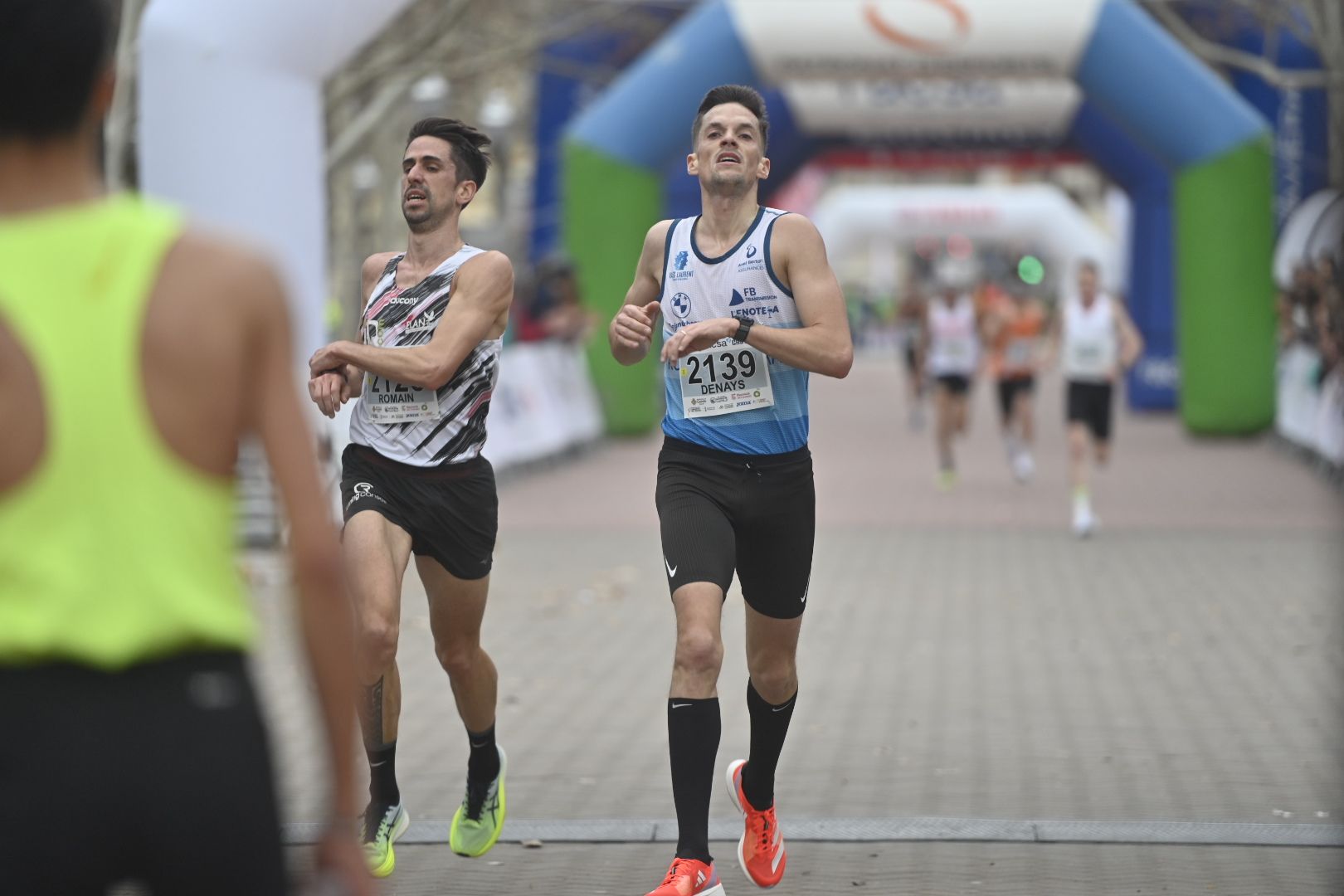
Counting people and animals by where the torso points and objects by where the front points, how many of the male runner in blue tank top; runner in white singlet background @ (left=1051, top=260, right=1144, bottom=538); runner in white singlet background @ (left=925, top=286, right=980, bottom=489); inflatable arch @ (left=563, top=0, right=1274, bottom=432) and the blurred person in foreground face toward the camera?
4

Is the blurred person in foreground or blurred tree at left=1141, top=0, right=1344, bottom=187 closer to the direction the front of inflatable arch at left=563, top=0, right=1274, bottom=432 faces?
the blurred person in foreground

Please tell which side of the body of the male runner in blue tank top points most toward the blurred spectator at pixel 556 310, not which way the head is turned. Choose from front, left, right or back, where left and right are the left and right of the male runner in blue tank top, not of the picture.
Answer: back

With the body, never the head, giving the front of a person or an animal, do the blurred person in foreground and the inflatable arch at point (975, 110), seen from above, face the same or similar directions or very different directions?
very different directions

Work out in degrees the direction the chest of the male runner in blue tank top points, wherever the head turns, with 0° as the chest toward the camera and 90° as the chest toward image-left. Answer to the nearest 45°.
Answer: approximately 0°

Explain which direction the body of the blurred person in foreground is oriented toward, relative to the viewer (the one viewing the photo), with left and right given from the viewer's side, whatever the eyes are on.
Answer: facing away from the viewer

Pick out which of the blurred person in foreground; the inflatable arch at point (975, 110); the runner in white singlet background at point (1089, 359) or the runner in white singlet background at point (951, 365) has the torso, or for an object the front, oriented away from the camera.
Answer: the blurred person in foreground

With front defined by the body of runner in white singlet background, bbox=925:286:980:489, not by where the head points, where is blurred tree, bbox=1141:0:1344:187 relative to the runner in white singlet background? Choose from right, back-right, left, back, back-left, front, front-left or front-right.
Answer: back-left

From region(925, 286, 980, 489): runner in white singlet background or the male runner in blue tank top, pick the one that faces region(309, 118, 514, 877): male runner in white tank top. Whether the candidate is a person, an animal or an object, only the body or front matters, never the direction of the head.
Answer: the runner in white singlet background
